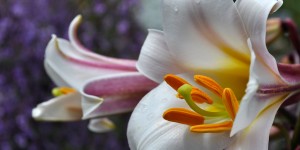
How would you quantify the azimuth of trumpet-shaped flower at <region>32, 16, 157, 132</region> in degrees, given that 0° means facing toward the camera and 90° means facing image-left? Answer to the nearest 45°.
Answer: approximately 90°
